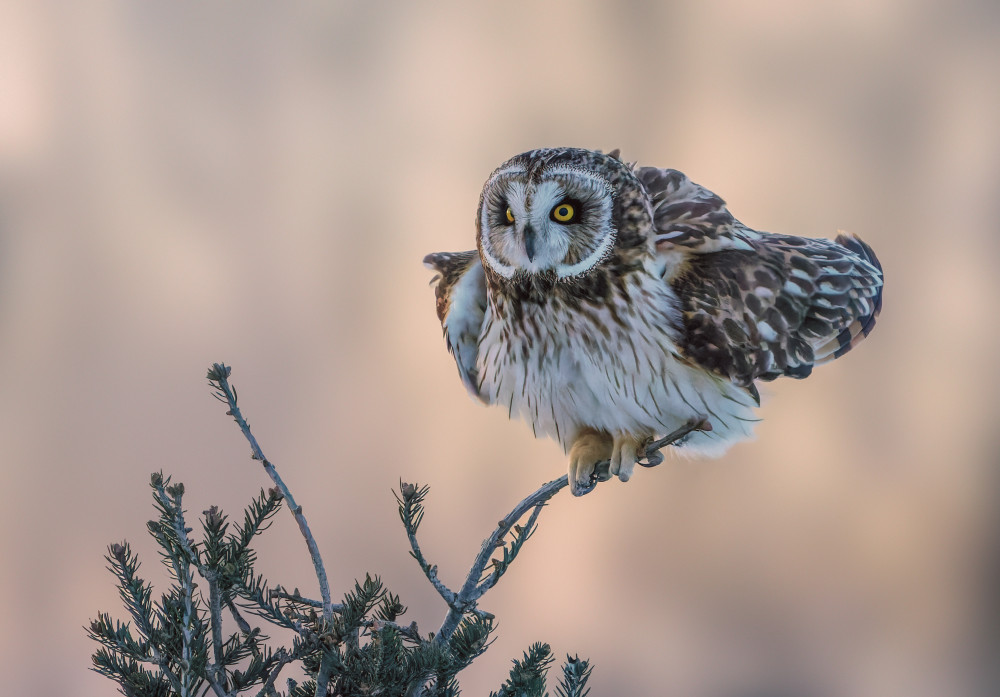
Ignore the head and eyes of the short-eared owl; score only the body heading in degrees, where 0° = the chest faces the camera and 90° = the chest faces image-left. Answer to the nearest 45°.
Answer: approximately 45°
